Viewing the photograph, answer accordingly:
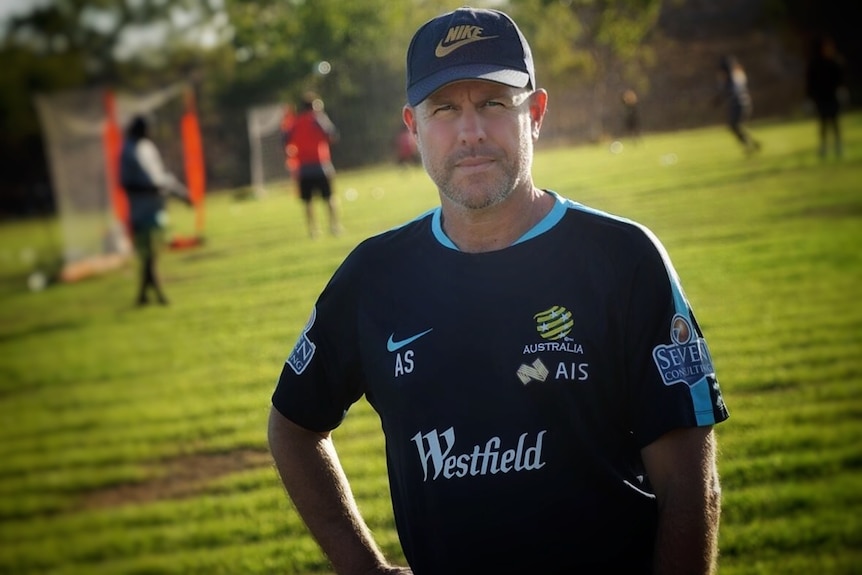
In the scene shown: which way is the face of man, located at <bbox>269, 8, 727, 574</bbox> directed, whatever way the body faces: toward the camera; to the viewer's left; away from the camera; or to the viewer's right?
toward the camera

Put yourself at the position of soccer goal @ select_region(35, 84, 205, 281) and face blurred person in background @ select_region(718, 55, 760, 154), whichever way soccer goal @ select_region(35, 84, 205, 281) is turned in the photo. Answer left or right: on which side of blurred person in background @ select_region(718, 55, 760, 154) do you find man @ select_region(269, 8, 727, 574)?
right

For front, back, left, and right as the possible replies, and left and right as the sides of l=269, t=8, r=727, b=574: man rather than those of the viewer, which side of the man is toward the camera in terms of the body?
front

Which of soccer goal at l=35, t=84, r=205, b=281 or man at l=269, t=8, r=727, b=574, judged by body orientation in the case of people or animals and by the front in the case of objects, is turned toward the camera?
the man

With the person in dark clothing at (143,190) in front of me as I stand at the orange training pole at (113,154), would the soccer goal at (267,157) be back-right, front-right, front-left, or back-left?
back-left

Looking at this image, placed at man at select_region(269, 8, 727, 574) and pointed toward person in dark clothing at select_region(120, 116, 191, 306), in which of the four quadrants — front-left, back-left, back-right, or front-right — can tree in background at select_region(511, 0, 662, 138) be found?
front-right

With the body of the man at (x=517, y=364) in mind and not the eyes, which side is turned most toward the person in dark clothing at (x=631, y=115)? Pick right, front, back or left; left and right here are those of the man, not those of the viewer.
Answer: back

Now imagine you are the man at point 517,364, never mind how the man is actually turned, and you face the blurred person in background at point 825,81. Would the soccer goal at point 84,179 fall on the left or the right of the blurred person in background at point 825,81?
left
